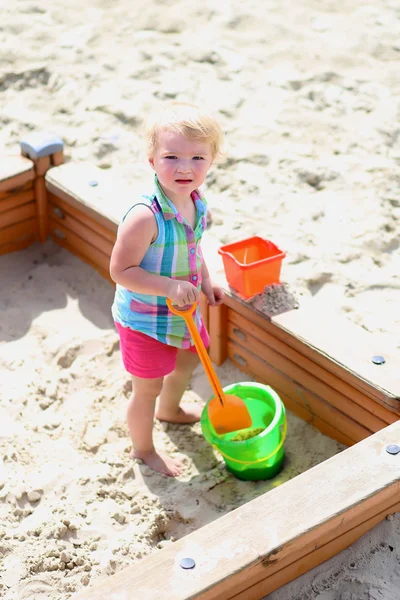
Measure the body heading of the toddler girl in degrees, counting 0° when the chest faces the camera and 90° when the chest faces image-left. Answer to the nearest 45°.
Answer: approximately 315°
